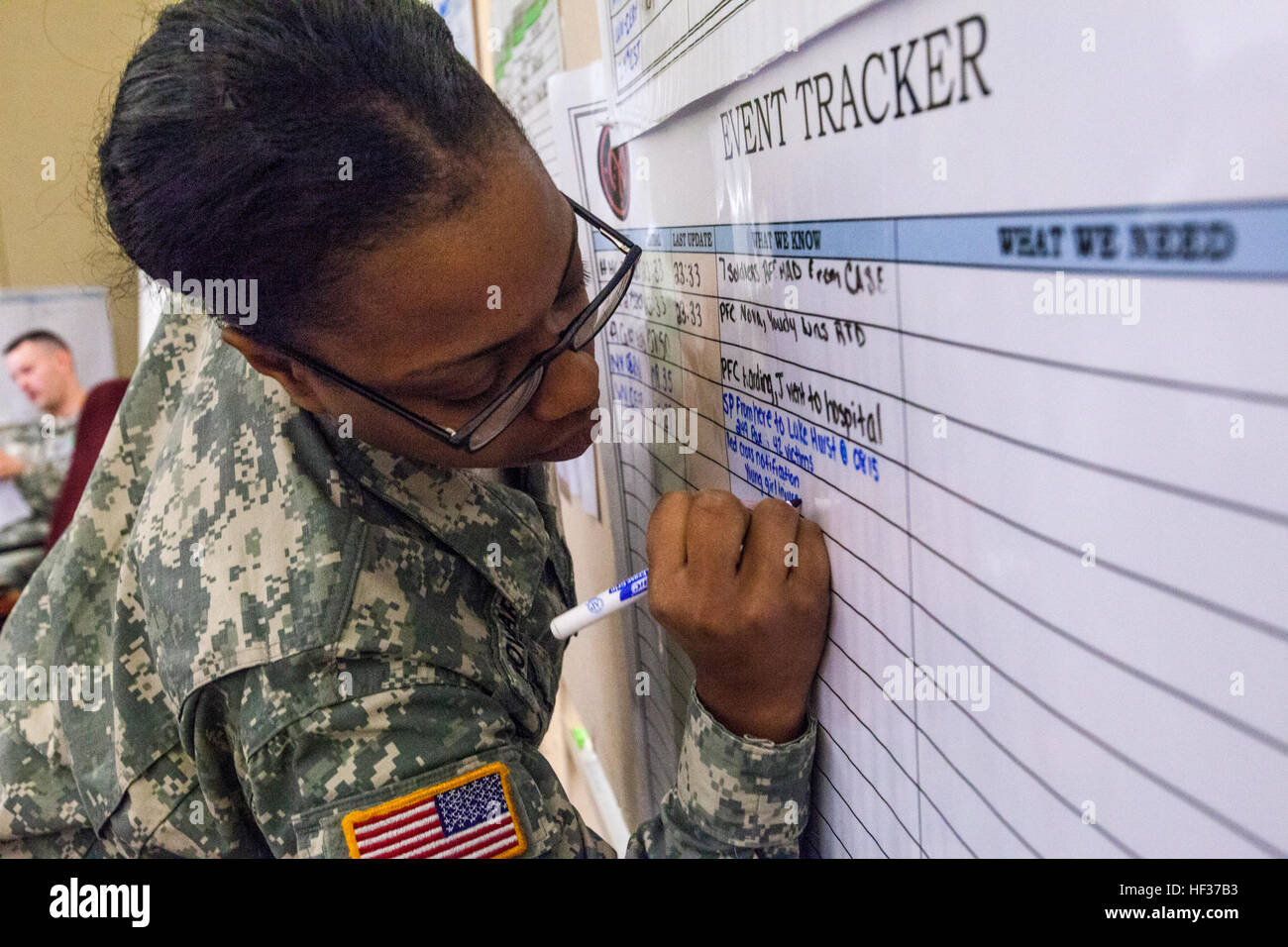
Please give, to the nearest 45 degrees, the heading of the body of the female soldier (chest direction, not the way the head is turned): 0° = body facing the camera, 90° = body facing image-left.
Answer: approximately 270°

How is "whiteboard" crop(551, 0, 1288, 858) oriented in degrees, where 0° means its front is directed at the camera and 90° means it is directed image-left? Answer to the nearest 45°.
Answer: approximately 45°

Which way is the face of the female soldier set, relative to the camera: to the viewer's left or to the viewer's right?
to the viewer's right

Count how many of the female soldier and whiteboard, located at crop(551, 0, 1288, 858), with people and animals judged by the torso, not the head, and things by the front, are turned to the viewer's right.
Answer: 1

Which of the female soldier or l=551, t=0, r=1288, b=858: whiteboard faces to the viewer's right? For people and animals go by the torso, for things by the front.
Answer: the female soldier

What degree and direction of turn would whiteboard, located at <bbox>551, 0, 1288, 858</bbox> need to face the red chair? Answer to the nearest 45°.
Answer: approximately 90° to its right
